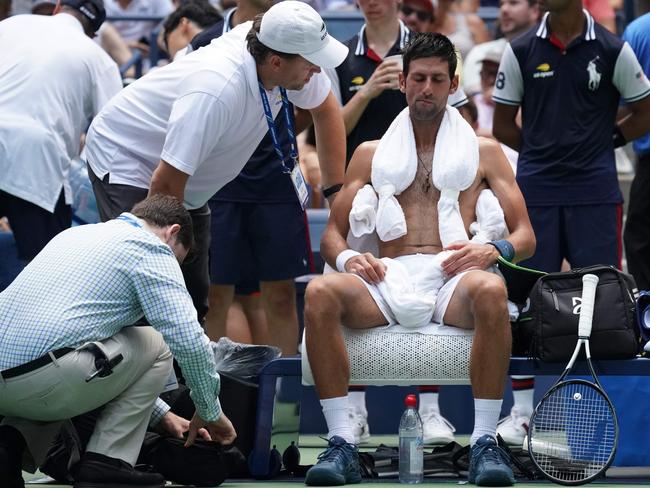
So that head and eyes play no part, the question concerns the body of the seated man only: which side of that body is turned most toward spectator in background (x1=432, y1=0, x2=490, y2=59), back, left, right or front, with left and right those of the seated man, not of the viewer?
back

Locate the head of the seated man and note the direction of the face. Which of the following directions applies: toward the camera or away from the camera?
toward the camera

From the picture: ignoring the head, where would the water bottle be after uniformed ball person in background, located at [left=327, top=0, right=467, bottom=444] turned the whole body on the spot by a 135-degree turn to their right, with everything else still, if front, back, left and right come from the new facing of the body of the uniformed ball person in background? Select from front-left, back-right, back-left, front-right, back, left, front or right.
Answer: back-left

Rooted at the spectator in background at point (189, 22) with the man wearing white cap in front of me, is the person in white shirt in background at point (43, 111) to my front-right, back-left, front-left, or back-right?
front-right

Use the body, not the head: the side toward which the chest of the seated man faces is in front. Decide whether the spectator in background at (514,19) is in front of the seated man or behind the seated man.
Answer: behind

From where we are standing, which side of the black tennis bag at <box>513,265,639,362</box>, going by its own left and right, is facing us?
front

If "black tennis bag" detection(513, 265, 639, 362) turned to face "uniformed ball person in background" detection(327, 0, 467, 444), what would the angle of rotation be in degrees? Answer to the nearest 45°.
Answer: approximately 135° to its right

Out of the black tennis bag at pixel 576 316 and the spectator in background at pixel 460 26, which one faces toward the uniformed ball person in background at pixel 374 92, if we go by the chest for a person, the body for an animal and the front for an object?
the spectator in background at pixel 460 26

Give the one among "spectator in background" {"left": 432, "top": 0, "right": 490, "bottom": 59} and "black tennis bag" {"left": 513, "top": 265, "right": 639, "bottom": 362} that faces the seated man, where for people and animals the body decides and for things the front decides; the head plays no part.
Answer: the spectator in background

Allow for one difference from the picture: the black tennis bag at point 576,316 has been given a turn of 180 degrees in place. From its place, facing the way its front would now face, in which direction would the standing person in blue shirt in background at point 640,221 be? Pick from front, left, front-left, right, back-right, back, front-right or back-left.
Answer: front

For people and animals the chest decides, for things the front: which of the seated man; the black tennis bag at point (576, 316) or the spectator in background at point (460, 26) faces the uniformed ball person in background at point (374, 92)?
the spectator in background at point (460, 26)

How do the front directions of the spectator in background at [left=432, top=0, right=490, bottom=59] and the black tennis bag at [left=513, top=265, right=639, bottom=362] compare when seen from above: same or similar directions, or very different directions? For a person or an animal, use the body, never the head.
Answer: same or similar directions

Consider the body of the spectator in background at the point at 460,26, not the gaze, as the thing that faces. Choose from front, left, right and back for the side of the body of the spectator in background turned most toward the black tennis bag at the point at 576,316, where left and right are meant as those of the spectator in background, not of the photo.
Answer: front

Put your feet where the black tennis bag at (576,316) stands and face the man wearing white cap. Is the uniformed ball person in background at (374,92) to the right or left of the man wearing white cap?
right

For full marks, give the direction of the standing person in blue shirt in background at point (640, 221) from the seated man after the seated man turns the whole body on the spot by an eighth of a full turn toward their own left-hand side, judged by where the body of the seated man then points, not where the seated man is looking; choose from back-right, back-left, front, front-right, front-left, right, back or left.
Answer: left

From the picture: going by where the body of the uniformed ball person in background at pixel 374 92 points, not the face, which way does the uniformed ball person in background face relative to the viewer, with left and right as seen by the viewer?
facing the viewer
